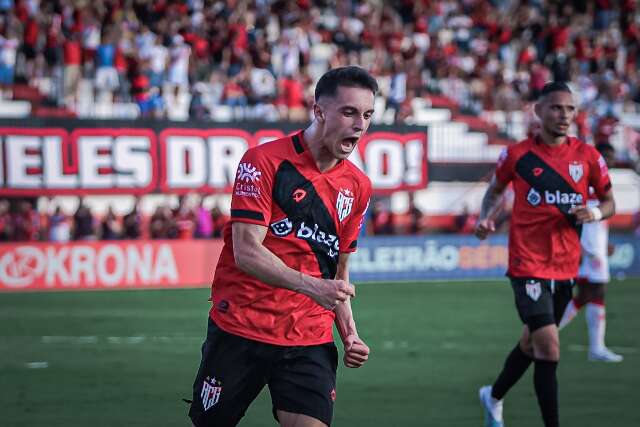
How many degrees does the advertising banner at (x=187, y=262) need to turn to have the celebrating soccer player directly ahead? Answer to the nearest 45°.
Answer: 0° — it already faces them

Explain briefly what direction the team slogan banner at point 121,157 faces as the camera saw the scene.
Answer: facing the viewer

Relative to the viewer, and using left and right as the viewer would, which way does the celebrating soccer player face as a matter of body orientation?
facing the viewer and to the right of the viewer

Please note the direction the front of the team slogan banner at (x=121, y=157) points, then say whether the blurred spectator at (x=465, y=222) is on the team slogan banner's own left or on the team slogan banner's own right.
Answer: on the team slogan banner's own left

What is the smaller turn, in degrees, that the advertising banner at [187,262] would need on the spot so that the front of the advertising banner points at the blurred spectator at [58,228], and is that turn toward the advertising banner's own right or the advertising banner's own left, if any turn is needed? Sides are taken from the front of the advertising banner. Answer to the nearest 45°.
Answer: approximately 90° to the advertising banner's own right

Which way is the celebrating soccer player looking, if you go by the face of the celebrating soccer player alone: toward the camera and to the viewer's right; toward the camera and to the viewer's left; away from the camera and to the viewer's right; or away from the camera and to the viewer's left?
toward the camera and to the viewer's right

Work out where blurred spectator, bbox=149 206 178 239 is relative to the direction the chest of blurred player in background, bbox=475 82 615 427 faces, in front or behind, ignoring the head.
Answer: behind

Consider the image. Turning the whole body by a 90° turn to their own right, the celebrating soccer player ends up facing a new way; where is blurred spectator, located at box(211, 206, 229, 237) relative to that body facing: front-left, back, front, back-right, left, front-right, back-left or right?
back-right

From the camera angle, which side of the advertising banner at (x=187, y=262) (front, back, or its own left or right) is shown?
front

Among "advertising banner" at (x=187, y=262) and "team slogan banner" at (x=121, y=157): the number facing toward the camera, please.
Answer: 2

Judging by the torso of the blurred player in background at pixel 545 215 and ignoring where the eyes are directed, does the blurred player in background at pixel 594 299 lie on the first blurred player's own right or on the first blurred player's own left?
on the first blurred player's own left

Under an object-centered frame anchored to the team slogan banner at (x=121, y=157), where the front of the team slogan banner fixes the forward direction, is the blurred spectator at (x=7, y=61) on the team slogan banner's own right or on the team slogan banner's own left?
on the team slogan banner's own right

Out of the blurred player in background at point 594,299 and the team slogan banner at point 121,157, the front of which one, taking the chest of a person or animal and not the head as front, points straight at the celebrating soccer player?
the team slogan banner
